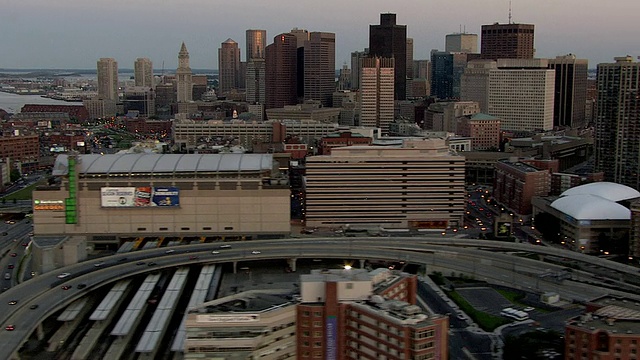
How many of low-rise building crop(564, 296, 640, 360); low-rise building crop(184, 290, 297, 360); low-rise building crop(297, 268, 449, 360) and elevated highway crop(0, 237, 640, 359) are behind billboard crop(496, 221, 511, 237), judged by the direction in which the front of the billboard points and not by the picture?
0

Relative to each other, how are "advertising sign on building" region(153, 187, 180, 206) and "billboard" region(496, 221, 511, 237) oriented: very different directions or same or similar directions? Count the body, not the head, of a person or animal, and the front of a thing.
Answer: same or similar directions

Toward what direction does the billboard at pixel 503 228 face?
toward the camera

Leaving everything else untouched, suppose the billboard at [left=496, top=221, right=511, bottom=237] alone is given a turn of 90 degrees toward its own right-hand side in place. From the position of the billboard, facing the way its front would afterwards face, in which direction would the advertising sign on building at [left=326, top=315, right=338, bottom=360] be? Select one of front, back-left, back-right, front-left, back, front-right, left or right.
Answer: left

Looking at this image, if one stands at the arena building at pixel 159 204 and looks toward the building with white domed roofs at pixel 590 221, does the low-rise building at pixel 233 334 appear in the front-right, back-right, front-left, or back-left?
front-right

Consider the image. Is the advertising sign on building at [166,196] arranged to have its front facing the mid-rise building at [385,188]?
no

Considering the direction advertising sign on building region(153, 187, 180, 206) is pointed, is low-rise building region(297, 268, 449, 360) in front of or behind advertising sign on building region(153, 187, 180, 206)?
in front

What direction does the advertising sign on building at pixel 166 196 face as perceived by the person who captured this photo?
facing the viewer

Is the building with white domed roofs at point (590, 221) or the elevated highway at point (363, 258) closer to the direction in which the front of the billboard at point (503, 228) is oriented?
the elevated highway

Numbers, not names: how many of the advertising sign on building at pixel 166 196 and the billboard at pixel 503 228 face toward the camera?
2

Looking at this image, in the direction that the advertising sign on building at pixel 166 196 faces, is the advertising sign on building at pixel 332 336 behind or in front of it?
in front

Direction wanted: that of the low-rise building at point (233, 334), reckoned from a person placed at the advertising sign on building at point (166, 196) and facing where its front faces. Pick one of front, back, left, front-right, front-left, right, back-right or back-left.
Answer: front

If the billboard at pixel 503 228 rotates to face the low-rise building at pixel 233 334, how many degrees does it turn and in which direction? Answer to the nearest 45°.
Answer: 0° — it already faces it
